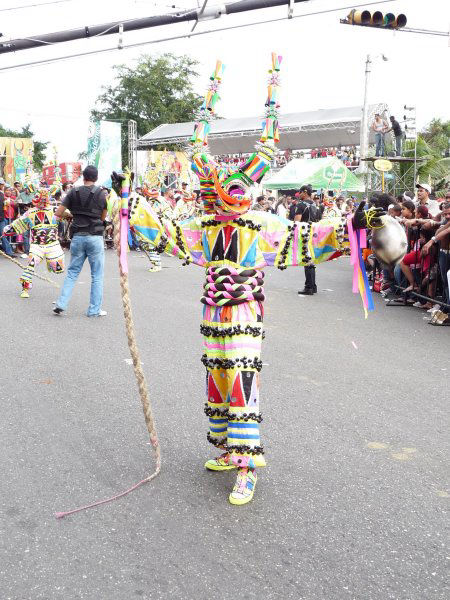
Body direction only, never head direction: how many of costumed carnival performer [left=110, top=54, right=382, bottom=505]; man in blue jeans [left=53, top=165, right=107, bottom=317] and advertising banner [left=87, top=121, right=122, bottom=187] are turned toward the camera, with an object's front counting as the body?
2

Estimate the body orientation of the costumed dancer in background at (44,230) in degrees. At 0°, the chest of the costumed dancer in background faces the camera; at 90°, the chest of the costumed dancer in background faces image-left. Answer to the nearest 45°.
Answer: approximately 0°

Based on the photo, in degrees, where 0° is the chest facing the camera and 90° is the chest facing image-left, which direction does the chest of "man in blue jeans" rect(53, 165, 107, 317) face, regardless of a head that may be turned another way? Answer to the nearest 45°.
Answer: approximately 180°

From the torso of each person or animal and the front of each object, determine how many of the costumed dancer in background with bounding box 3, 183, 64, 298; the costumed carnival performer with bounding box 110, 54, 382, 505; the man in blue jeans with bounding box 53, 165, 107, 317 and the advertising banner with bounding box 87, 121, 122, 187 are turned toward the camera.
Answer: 3

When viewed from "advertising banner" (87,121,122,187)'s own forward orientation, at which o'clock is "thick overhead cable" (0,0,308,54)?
The thick overhead cable is roughly at 12 o'clock from the advertising banner.

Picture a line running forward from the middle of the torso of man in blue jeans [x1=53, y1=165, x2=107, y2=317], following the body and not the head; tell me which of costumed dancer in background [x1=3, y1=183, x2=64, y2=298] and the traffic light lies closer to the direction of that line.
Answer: the costumed dancer in background

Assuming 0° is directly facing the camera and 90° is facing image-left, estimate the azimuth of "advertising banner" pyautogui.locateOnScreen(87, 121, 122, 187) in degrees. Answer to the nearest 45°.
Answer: approximately 0°

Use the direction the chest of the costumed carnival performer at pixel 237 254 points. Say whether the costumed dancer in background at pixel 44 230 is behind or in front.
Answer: behind
